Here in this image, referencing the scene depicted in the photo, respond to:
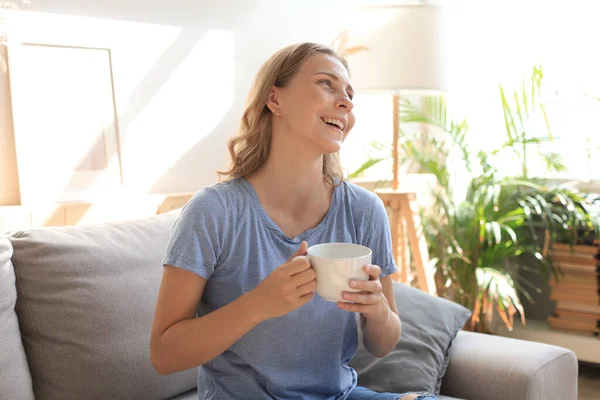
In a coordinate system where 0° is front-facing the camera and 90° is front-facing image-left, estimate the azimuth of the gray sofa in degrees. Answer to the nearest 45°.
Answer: approximately 315°

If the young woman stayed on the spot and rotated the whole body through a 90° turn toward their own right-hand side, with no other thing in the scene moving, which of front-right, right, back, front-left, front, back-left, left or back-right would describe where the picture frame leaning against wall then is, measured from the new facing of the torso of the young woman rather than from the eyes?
right

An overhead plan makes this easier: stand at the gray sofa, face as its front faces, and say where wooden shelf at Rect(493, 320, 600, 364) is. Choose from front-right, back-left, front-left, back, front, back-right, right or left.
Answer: left

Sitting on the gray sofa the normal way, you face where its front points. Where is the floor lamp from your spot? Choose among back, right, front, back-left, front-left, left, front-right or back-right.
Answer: left

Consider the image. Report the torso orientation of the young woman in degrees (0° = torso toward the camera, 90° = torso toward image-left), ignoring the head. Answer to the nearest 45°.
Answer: approximately 315°

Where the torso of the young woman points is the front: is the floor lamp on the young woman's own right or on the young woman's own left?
on the young woman's own left

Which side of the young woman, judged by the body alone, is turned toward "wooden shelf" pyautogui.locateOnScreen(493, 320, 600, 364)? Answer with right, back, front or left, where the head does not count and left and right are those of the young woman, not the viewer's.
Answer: left
